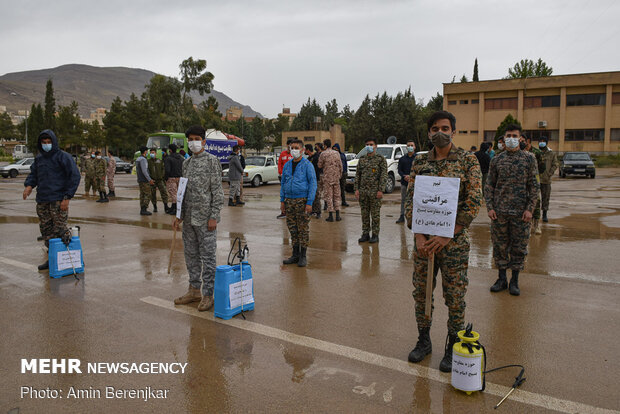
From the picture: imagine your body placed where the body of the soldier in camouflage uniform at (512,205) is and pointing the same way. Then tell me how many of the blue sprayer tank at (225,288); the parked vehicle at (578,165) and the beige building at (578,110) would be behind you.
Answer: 2

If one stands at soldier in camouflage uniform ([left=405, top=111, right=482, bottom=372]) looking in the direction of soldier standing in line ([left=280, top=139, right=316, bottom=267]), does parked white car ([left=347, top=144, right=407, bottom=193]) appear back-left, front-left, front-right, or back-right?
front-right

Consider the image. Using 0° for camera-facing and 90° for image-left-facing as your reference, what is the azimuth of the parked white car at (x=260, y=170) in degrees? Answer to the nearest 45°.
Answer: approximately 45°

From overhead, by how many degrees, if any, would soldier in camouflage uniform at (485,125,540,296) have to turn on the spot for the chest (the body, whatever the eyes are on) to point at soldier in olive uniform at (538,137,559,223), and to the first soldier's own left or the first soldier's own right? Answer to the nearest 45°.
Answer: approximately 180°

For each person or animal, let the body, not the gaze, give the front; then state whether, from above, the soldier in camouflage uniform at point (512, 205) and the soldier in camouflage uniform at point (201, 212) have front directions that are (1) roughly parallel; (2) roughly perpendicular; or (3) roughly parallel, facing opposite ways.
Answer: roughly parallel

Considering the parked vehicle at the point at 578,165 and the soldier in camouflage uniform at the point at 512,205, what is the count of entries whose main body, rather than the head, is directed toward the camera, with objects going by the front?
2

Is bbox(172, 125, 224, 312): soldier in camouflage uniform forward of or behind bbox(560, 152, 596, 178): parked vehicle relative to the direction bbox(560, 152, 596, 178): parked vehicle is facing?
forward

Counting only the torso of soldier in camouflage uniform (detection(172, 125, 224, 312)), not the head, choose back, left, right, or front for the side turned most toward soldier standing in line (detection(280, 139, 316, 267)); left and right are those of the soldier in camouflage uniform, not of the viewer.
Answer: back

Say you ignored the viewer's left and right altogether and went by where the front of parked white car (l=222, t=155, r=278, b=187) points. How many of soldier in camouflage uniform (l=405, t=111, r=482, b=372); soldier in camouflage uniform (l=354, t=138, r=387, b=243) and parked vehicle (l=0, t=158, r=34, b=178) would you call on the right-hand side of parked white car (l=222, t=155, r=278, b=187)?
1

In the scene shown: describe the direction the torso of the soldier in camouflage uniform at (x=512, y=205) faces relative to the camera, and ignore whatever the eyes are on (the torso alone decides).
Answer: toward the camera

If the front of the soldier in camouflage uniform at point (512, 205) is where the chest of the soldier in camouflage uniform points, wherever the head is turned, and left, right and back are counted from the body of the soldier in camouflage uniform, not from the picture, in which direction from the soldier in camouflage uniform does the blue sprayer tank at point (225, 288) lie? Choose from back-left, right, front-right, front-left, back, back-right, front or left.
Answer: front-right
